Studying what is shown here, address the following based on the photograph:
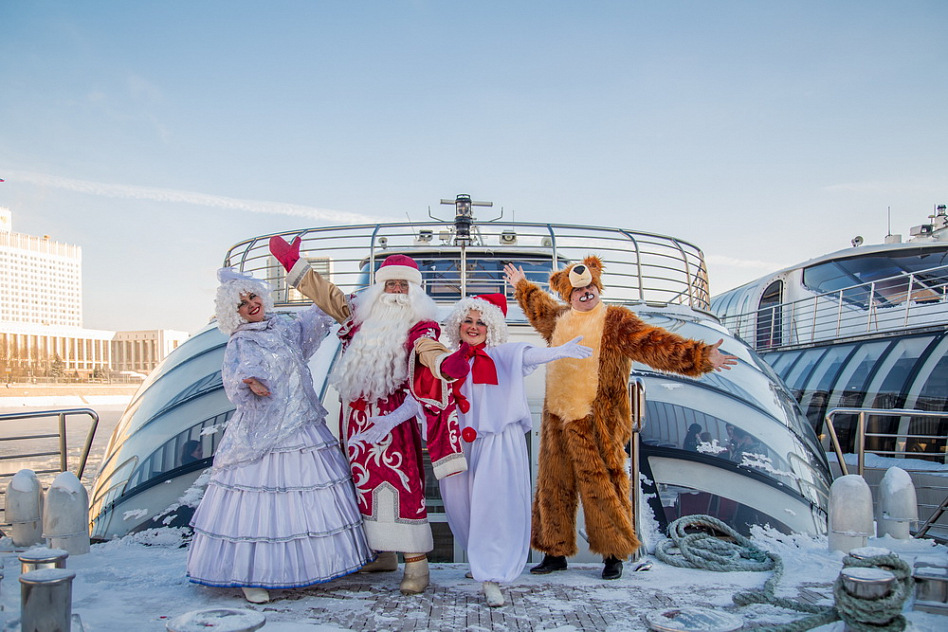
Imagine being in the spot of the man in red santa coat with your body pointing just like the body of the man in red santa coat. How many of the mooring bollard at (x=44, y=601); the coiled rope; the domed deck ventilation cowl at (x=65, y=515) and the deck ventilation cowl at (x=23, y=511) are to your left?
1

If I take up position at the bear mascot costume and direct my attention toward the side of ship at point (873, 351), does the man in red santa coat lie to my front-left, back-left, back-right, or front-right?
back-left

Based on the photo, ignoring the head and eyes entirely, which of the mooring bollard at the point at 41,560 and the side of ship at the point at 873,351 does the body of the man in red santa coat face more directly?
the mooring bollard

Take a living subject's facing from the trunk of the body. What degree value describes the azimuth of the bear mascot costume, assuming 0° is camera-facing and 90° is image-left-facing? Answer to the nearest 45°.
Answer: approximately 45°

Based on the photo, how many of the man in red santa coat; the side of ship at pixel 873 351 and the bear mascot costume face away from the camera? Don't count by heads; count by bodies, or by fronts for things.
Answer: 0

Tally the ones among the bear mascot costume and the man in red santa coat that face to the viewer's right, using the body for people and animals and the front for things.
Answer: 0

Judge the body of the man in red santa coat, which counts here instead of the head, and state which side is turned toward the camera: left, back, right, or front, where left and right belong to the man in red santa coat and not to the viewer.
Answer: front
